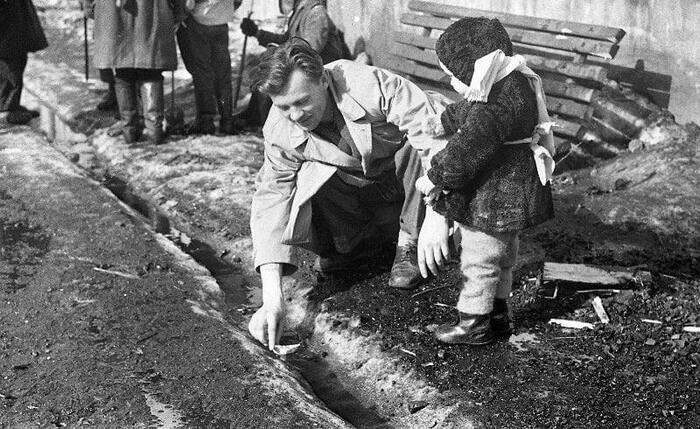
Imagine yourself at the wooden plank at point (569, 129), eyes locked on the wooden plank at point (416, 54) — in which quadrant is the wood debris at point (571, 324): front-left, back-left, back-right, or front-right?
back-left

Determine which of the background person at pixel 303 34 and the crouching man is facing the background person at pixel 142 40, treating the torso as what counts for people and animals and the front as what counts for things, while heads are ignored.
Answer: the background person at pixel 303 34

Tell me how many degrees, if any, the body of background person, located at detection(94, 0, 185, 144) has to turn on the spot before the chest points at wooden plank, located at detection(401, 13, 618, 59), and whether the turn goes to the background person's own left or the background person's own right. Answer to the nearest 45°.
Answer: approximately 90° to the background person's own left

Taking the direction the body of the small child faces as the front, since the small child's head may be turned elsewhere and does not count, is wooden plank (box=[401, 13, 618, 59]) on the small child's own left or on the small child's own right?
on the small child's own right

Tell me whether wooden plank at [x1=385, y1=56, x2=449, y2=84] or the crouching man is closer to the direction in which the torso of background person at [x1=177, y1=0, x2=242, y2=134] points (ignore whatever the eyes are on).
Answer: the crouching man

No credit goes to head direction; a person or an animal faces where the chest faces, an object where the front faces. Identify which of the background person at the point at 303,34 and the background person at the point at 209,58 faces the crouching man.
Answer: the background person at the point at 209,58

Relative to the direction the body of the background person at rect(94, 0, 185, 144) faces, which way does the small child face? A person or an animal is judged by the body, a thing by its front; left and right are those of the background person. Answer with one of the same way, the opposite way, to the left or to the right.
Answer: to the right

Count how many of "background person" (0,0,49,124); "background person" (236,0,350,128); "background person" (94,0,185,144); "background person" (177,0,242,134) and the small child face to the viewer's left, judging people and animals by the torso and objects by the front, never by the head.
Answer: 2

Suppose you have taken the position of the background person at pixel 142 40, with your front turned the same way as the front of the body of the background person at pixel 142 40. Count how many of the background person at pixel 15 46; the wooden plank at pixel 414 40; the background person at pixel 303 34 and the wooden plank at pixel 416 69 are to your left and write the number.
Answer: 3

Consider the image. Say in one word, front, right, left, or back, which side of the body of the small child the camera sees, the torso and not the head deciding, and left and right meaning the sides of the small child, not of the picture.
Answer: left

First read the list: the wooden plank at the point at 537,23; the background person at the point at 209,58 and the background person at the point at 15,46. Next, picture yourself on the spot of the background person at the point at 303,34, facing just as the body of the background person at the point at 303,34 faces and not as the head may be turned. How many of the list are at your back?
1
